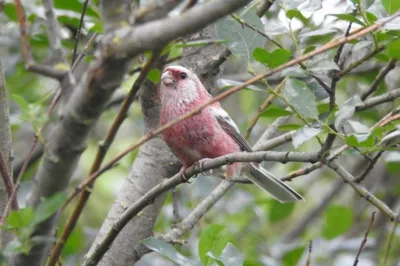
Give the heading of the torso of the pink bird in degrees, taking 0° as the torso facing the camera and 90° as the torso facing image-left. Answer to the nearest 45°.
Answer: approximately 45°

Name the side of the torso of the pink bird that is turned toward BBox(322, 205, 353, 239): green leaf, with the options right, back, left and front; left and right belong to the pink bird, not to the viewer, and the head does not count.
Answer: back
